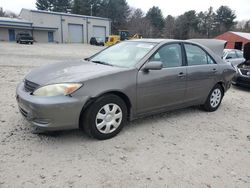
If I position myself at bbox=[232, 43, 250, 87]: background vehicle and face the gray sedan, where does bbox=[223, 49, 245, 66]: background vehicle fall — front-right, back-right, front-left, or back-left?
back-right

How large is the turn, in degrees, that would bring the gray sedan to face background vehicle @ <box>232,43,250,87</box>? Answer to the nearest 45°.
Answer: approximately 180°

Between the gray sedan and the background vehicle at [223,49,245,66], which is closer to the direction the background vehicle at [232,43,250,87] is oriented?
the gray sedan

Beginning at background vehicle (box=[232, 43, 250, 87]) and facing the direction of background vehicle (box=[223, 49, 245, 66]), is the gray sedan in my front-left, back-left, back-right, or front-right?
back-left

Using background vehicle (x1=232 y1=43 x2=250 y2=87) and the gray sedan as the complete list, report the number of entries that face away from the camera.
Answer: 0

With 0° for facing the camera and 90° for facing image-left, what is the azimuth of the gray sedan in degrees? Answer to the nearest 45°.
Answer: approximately 45°

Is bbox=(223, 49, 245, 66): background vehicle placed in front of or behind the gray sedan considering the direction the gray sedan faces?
behind

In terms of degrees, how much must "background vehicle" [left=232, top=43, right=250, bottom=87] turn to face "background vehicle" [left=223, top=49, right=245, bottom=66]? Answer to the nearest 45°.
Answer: approximately 135° to its right

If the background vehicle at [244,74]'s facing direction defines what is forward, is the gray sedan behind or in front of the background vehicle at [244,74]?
in front

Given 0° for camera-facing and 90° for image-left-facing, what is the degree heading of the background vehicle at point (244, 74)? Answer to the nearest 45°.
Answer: approximately 45°
